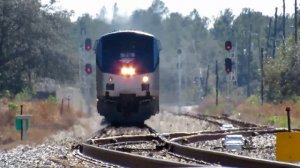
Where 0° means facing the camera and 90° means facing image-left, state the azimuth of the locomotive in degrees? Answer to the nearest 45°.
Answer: approximately 0°
